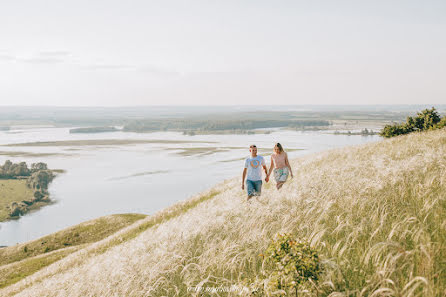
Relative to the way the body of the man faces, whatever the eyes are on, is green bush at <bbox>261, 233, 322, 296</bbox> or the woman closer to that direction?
the green bush

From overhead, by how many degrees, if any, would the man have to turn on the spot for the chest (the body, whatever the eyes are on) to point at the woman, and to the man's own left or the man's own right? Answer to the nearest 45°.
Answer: approximately 135° to the man's own left

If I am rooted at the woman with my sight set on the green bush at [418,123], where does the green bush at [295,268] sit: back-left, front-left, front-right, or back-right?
back-right

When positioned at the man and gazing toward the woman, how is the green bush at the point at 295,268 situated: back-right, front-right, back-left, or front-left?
back-right

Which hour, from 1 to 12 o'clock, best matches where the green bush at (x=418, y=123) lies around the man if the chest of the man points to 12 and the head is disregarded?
The green bush is roughly at 7 o'clock from the man.

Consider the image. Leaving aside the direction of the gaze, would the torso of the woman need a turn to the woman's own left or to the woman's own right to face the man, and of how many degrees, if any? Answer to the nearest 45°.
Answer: approximately 45° to the woman's own right

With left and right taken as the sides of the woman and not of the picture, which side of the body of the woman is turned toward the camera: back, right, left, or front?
front

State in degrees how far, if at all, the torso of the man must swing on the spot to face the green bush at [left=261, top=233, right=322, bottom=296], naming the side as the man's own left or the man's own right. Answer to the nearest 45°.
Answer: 0° — they already face it

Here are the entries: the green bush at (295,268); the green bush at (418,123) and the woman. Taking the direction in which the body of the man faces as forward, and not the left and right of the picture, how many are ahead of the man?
1

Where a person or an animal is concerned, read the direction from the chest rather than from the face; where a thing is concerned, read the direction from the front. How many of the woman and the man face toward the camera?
2

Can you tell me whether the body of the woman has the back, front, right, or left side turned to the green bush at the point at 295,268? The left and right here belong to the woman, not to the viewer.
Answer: front

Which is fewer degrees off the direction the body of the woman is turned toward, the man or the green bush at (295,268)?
the green bush
